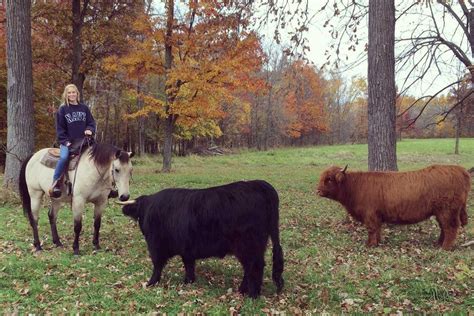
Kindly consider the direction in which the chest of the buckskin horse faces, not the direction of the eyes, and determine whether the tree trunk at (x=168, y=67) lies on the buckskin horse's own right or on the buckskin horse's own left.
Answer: on the buckskin horse's own left

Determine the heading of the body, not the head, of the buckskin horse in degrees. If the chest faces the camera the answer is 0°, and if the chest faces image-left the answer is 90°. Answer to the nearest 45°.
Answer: approximately 315°

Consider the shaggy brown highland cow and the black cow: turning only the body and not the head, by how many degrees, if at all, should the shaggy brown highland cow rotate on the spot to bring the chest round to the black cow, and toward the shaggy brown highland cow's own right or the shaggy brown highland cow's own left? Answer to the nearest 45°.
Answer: approximately 45° to the shaggy brown highland cow's own left

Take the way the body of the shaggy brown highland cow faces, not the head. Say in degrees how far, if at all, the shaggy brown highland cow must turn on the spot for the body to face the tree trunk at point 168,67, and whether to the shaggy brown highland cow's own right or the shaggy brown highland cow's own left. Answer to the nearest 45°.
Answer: approximately 45° to the shaggy brown highland cow's own right

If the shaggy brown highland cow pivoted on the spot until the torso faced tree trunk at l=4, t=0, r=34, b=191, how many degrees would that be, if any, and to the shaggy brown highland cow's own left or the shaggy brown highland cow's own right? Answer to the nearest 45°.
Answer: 0° — it already faces it

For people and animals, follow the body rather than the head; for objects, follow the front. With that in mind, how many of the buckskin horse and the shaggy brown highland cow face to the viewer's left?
1

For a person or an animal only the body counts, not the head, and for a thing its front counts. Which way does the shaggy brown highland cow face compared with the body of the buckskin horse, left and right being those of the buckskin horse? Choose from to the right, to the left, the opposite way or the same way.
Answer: the opposite way

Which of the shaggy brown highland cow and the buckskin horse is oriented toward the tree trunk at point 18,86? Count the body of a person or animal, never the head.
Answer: the shaggy brown highland cow

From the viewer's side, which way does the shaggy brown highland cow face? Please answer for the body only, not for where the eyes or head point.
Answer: to the viewer's left

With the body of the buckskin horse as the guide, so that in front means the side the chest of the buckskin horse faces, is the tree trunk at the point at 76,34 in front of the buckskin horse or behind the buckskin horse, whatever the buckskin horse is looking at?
behind

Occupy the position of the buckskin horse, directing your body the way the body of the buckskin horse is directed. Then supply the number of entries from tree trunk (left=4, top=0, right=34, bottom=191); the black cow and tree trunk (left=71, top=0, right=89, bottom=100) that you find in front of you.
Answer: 1
